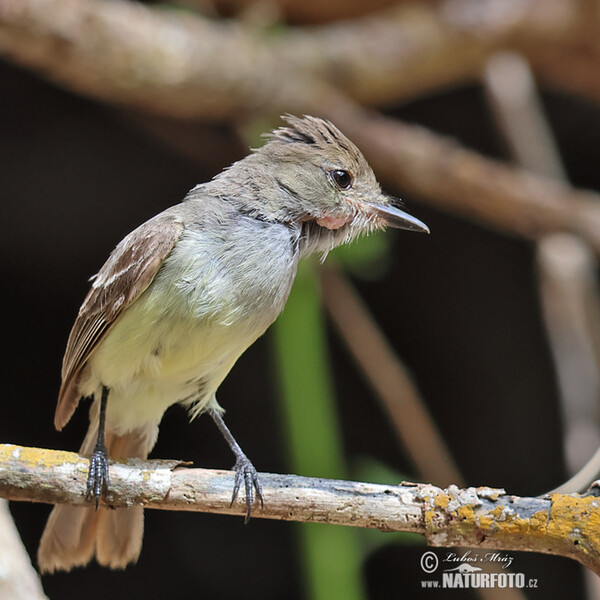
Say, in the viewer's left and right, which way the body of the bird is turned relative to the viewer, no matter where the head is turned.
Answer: facing the viewer and to the right of the viewer

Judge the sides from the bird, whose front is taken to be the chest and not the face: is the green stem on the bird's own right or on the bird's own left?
on the bird's own left

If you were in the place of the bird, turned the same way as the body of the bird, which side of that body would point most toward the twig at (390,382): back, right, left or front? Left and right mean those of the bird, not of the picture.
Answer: left
